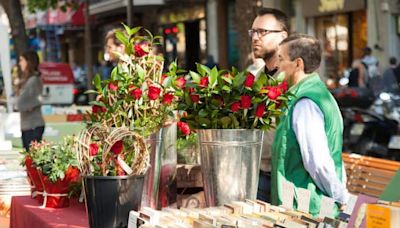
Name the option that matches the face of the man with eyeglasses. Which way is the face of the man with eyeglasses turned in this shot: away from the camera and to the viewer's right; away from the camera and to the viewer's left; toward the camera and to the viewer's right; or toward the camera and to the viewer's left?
toward the camera and to the viewer's left

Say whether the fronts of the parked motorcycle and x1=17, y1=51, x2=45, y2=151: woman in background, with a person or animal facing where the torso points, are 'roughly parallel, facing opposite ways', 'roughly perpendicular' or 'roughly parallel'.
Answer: roughly parallel, facing opposite ways

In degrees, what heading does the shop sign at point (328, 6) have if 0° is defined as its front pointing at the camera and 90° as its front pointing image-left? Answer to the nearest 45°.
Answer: approximately 45°

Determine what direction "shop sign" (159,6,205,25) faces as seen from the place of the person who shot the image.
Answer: facing the viewer and to the left of the viewer

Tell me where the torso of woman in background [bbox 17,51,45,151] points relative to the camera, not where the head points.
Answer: to the viewer's left

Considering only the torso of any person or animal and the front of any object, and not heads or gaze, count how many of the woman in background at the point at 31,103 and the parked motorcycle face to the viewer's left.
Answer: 1

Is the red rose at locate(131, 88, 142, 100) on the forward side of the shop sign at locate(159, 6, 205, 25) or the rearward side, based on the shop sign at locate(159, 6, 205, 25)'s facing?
on the forward side

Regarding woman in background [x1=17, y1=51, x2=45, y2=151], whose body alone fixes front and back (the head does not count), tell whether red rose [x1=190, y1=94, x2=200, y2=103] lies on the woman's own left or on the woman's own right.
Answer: on the woman's own left

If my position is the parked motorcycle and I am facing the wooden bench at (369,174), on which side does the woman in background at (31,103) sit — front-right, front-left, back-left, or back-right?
front-right

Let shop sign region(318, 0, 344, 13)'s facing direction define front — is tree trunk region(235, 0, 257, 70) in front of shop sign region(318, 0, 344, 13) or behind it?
in front
